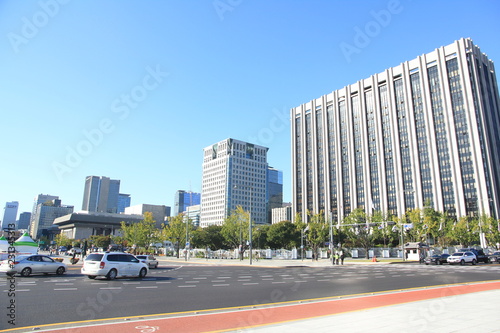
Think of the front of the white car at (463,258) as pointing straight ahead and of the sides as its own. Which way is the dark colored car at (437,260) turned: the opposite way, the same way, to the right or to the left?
the same way

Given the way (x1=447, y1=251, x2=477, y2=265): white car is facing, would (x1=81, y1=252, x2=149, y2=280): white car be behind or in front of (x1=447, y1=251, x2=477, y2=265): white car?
in front

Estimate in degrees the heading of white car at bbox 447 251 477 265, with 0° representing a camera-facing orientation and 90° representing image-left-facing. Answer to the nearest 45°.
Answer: approximately 45°

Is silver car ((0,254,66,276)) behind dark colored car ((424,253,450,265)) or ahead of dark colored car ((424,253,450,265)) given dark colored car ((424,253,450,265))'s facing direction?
ahead

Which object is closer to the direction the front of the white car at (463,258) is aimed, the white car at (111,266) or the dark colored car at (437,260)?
the white car

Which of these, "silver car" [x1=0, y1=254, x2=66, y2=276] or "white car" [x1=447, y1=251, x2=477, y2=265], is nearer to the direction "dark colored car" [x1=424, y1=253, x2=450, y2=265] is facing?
the silver car

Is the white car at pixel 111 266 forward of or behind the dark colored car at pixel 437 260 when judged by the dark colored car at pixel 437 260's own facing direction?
forward

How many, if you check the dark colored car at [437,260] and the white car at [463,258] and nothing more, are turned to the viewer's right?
0

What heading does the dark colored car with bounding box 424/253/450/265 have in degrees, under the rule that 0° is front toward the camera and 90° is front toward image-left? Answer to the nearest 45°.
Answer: approximately 45°
